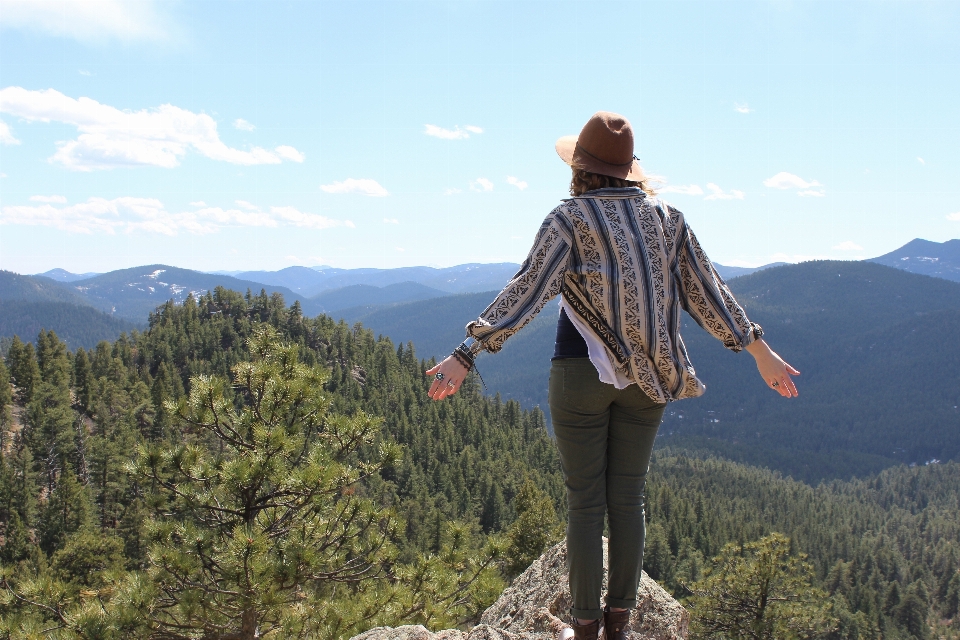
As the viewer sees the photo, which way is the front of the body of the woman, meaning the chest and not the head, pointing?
away from the camera

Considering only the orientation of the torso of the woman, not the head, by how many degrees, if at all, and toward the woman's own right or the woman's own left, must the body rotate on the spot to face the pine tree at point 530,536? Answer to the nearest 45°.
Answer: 0° — they already face it

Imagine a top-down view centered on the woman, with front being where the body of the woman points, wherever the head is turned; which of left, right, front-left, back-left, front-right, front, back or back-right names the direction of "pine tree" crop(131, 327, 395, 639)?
front-left

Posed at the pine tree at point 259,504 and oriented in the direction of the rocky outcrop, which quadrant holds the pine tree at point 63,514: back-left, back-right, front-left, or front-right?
back-left

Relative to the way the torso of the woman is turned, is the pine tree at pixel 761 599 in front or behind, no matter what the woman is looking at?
in front

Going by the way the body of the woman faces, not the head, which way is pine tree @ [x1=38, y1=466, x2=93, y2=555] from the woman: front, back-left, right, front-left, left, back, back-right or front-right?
front-left
